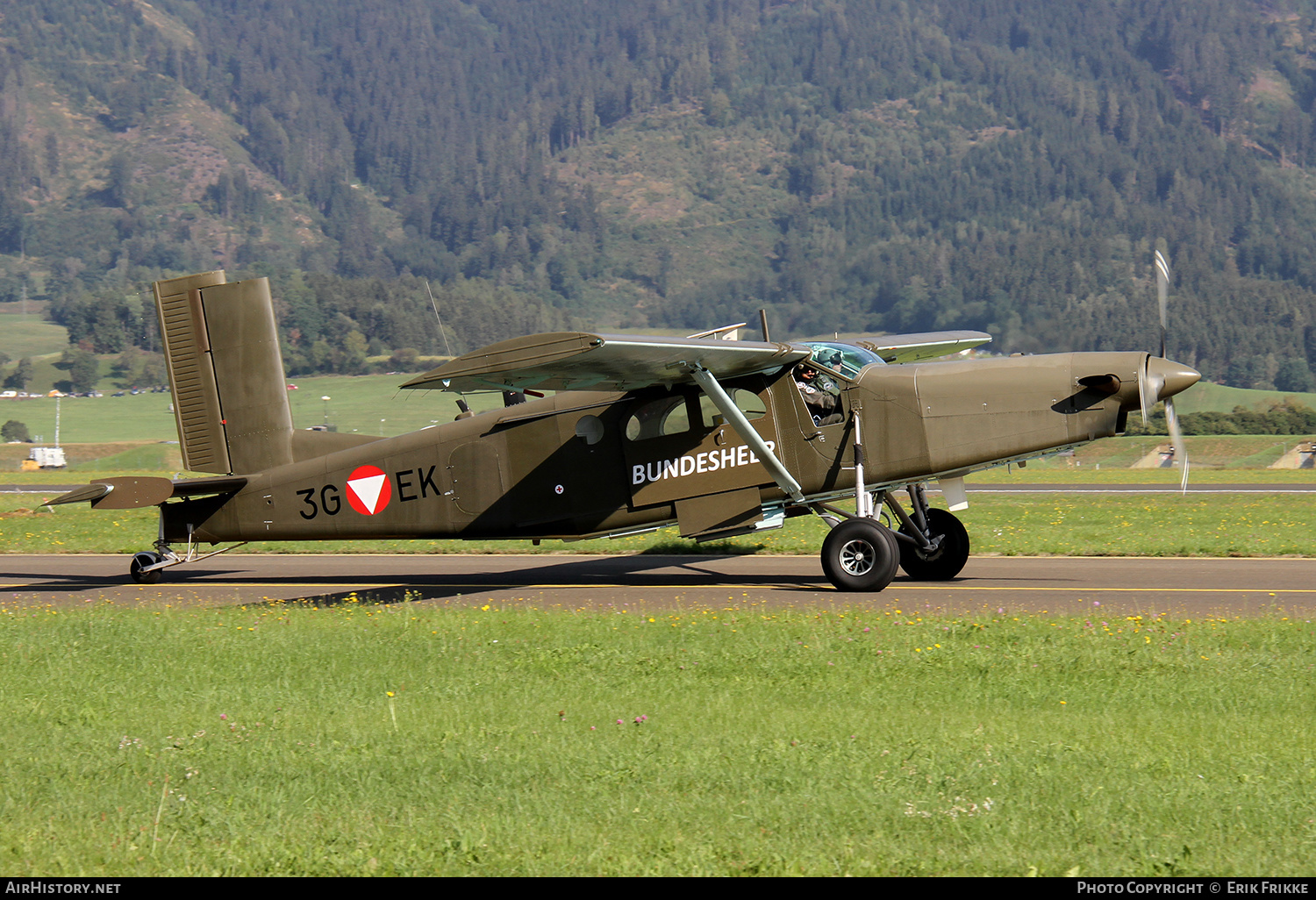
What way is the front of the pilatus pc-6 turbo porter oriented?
to the viewer's right
